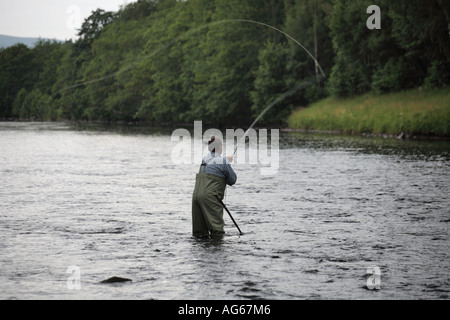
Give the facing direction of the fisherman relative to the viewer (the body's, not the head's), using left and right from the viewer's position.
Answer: facing away from the viewer and to the right of the viewer
